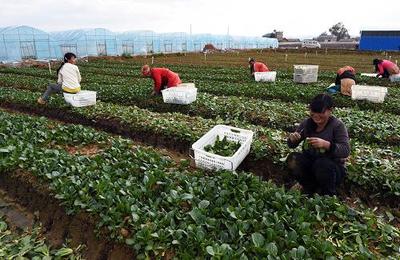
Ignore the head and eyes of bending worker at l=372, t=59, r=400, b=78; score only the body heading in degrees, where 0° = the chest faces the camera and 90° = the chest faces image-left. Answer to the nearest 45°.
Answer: approximately 90°

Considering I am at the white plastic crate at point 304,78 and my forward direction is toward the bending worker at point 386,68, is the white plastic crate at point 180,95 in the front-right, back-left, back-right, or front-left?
back-right

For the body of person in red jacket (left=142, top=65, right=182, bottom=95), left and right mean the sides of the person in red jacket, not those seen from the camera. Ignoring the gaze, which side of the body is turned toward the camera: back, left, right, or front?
left

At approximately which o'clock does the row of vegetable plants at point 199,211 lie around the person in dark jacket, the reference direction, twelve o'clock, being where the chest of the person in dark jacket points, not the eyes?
The row of vegetable plants is roughly at 12 o'clock from the person in dark jacket.

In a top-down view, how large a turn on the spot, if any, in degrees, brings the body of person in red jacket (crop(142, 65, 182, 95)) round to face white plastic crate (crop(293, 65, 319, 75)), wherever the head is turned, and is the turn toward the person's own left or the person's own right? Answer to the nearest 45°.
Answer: approximately 135° to the person's own right

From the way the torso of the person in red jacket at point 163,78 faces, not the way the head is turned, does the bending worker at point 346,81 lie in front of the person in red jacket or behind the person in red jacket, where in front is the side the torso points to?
behind

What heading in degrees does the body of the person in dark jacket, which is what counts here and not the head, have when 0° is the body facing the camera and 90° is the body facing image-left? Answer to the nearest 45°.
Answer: approximately 45°

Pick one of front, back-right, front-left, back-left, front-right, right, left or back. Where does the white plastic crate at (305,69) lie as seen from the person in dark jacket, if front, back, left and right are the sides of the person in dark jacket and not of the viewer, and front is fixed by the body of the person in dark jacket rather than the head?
back-right

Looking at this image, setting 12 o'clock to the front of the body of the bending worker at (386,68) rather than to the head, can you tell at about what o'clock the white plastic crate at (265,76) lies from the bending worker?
The white plastic crate is roughly at 11 o'clock from the bending worker.
